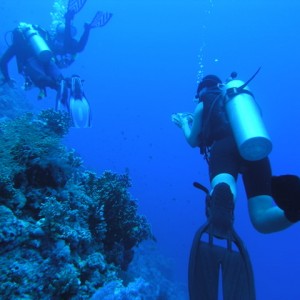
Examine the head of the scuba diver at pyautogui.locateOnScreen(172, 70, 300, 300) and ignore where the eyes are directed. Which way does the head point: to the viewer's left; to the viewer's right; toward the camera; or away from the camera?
away from the camera

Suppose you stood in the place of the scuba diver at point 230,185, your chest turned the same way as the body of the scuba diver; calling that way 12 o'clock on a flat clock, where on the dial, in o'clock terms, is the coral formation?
The coral formation is roughly at 10 o'clock from the scuba diver.

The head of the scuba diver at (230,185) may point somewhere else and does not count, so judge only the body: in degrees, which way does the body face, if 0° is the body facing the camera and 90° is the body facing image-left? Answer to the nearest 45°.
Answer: approximately 135°
